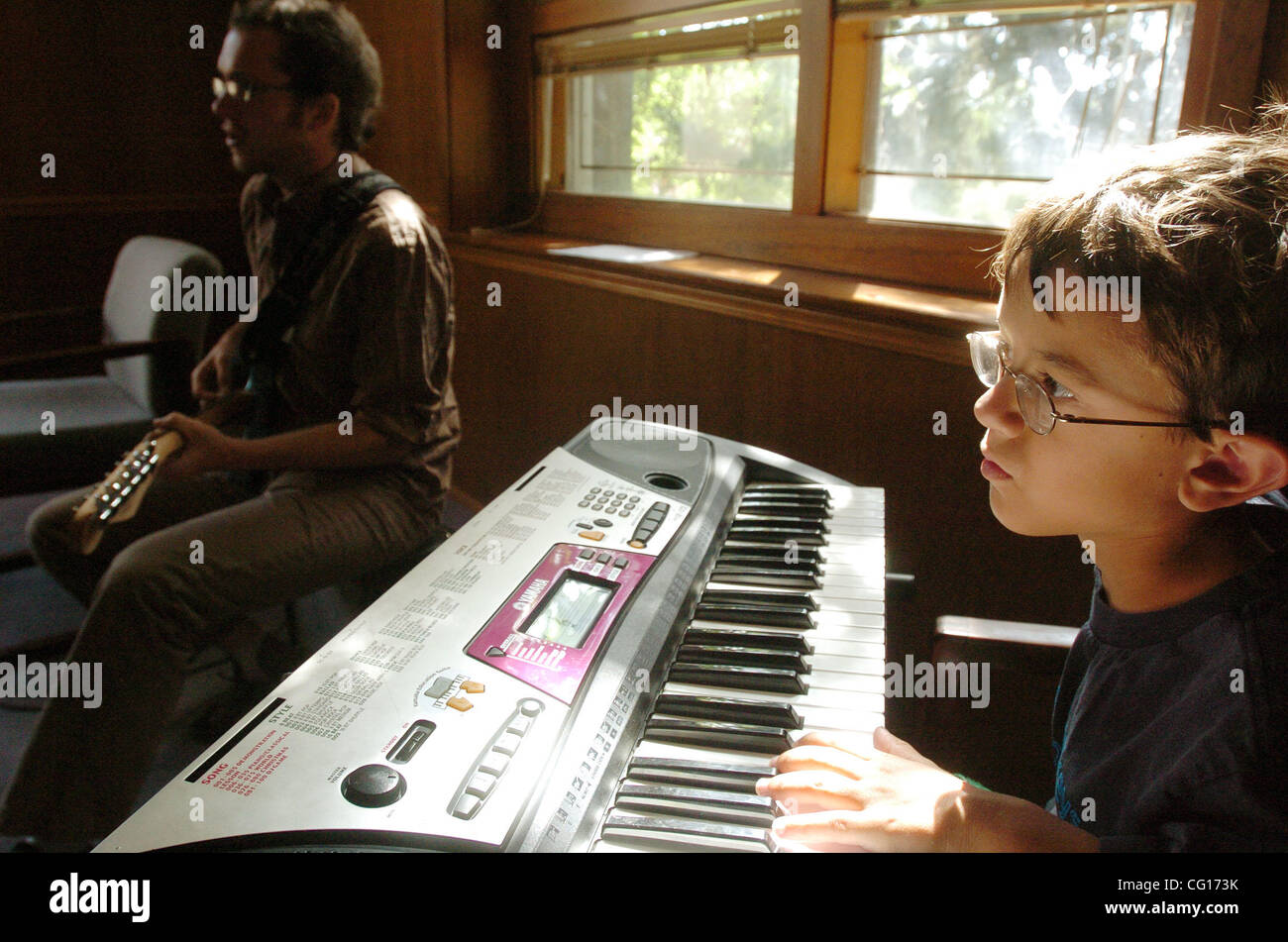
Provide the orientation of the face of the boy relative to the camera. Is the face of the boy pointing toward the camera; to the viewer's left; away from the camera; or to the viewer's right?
to the viewer's left

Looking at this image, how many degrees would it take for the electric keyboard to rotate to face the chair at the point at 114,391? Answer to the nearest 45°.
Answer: approximately 135° to its left

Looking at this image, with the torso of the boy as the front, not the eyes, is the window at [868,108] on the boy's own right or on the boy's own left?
on the boy's own right

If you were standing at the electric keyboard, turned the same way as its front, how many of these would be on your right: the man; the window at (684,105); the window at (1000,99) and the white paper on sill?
0

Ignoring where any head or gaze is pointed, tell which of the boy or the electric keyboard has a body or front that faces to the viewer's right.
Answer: the electric keyboard

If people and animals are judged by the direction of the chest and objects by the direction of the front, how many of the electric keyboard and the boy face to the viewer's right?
1

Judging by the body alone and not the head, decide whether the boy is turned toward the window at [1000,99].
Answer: no

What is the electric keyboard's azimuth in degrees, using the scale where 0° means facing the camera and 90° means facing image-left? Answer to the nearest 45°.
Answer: approximately 270°

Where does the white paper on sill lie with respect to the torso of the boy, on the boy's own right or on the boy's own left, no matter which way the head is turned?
on the boy's own right

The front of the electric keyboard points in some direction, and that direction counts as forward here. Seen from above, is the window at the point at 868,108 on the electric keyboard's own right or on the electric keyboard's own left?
on the electric keyboard's own left

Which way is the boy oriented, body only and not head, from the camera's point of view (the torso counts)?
to the viewer's left
